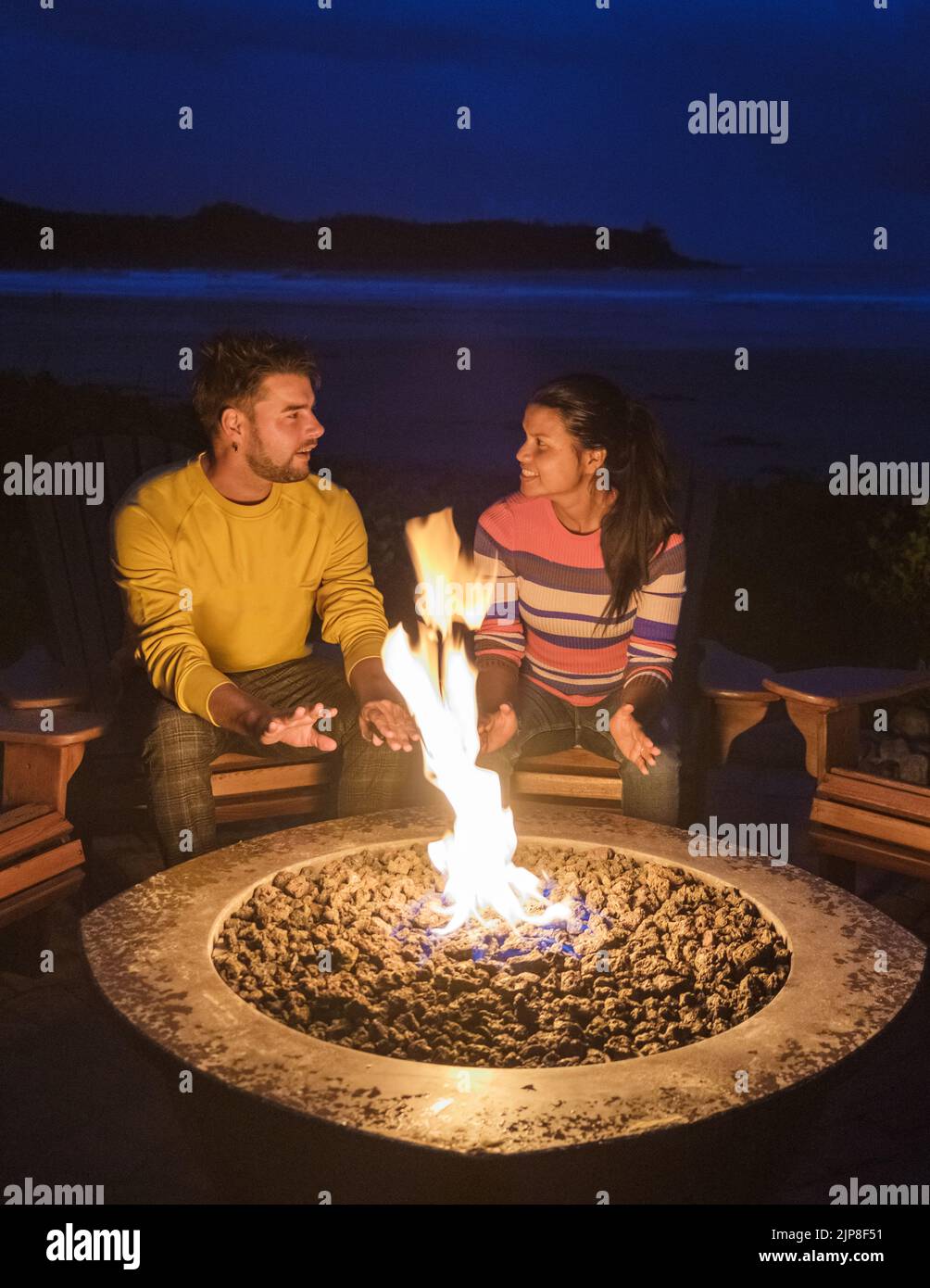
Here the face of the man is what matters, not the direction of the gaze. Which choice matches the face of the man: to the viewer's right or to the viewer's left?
to the viewer's right

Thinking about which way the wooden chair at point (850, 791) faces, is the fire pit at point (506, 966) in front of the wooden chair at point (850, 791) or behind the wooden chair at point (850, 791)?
in front

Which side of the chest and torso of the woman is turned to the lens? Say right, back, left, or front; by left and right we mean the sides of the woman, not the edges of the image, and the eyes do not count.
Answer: front

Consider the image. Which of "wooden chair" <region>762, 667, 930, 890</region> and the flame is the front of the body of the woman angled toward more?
the flame

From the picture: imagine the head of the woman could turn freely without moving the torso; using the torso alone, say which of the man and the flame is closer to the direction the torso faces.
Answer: the flame

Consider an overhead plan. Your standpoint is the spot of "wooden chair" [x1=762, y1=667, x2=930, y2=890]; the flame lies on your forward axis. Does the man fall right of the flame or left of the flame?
right

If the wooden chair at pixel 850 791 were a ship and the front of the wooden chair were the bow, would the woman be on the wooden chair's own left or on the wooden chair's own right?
on the wooden chair's own right

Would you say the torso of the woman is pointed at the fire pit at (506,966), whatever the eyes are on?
yes

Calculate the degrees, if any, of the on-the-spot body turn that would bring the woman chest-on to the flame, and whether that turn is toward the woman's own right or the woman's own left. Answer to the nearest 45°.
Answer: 0° — they already face it

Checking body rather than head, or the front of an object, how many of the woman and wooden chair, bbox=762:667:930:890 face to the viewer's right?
0

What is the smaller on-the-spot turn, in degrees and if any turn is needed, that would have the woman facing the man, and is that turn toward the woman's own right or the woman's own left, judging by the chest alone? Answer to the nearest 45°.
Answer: approximately 90° to the woman's own right

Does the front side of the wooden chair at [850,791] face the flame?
yes
